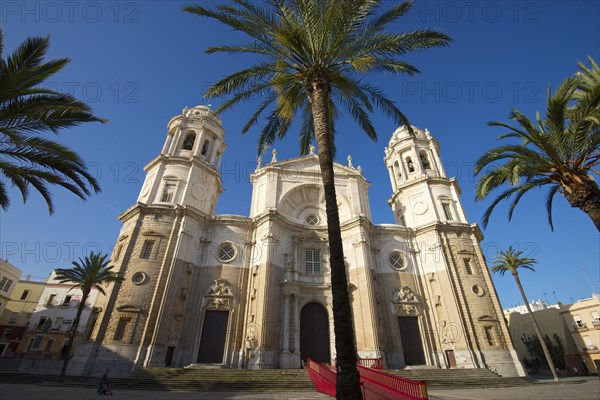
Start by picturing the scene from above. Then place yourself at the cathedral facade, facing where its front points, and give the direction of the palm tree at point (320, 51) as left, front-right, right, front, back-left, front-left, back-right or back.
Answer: front

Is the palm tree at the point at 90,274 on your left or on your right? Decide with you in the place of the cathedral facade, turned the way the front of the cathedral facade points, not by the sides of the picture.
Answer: on your right

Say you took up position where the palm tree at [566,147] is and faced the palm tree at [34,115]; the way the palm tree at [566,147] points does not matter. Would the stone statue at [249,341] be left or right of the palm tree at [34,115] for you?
right

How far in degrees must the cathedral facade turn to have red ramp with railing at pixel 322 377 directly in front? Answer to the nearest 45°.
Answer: approximately 45° to its left

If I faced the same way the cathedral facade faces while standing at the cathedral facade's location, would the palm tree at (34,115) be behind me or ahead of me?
ahead

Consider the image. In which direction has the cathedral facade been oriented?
toward the camera
